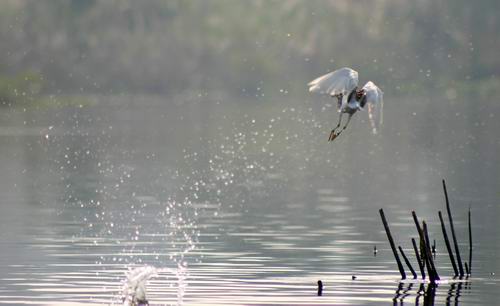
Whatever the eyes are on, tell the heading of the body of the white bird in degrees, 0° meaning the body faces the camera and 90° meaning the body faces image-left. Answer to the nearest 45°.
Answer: approximately 315°

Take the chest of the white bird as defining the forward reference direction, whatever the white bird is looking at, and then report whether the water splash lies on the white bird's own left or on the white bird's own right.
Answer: on the white bird's own right
